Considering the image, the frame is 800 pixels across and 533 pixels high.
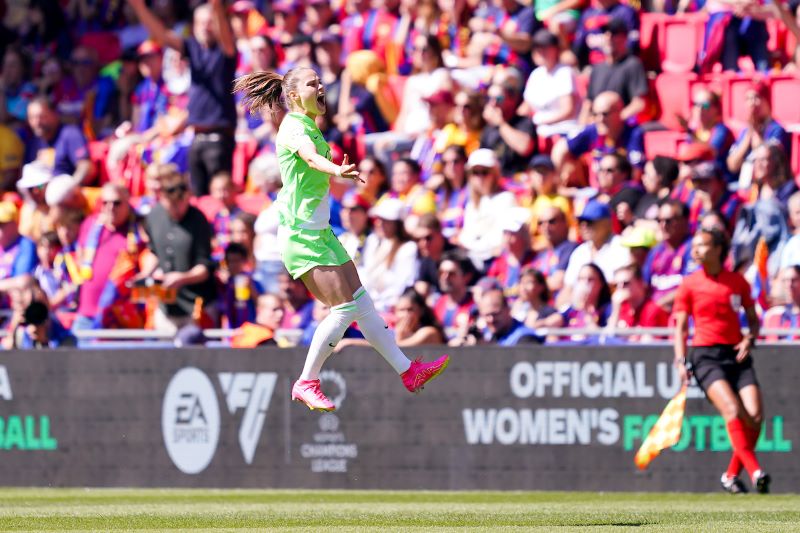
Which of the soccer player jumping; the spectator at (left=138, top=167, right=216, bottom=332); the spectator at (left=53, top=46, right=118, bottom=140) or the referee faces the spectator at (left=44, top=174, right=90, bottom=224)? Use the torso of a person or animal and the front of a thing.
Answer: the spectator at (left=53, top=46, right=118, bottom=140)

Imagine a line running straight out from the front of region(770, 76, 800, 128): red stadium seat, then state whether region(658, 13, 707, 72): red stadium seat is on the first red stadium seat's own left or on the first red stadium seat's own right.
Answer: on the first red stadium seat's own right

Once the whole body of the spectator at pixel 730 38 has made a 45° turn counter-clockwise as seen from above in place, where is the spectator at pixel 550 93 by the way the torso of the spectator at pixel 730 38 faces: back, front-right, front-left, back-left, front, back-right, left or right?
back-right

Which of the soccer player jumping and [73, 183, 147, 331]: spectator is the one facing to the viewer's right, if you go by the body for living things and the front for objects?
the soccer player jumping

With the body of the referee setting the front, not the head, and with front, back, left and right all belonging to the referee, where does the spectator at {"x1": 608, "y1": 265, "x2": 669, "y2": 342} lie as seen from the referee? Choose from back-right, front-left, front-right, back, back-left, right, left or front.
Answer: back-right

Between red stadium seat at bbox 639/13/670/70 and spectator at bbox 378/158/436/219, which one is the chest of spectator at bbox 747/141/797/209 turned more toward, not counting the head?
the spectator

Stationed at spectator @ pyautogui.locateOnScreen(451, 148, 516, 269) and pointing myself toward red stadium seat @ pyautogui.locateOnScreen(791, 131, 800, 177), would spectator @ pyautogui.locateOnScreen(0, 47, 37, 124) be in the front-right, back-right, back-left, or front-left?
back-left

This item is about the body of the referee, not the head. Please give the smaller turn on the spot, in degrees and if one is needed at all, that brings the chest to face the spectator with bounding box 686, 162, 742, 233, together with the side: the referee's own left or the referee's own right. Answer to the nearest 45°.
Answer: approximately 180°

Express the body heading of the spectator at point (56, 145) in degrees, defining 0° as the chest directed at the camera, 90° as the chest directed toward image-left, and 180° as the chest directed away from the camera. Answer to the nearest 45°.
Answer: approximately 45°

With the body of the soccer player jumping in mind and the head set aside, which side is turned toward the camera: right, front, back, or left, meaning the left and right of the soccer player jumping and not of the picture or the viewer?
right

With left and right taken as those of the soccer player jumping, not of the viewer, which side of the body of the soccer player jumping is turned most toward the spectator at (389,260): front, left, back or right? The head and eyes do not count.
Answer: left
